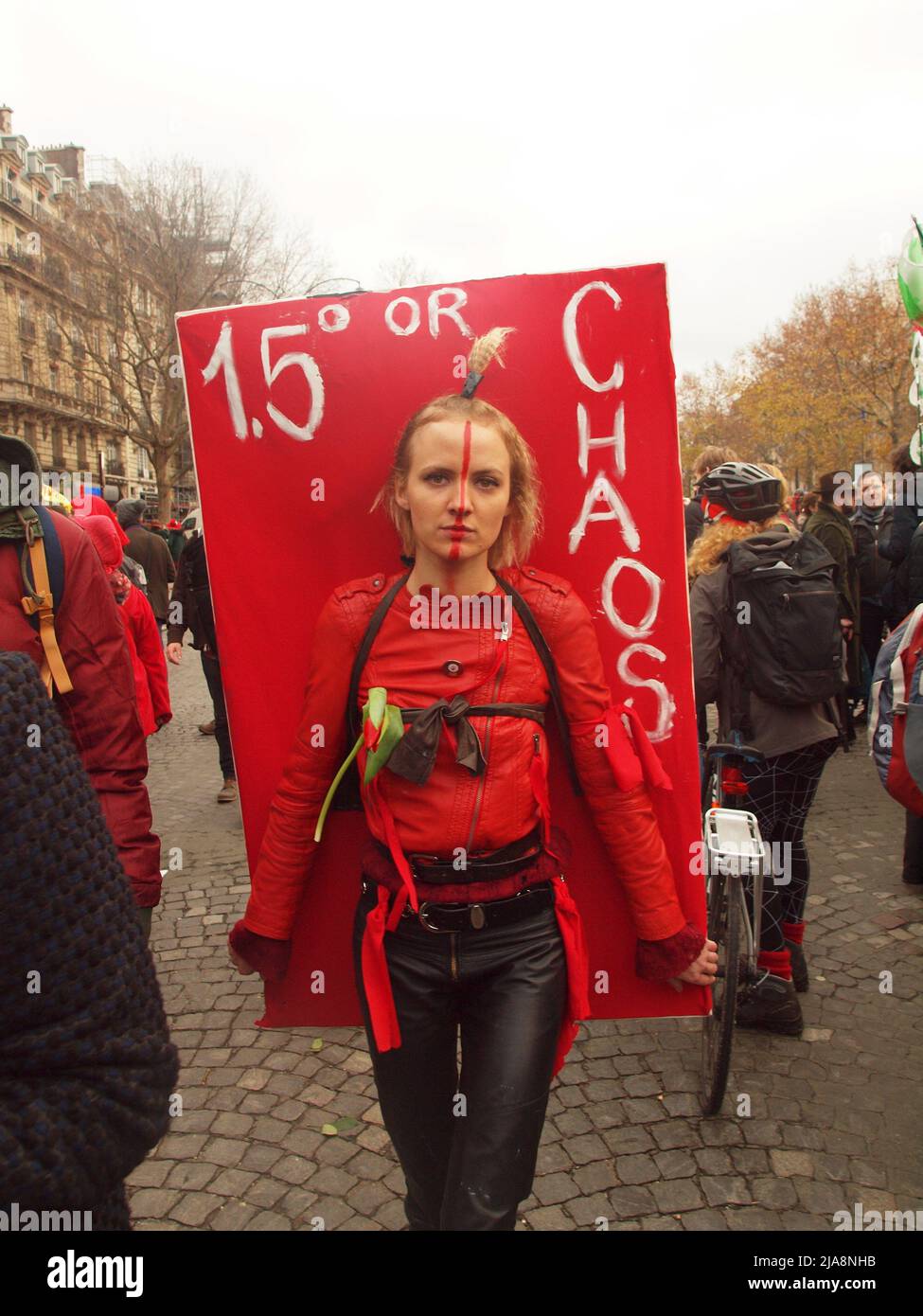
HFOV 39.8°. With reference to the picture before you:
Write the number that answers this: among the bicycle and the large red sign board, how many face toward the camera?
1

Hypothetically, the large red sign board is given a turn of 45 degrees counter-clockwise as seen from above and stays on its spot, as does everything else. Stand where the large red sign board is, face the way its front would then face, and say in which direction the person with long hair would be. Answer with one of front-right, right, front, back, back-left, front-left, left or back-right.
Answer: left

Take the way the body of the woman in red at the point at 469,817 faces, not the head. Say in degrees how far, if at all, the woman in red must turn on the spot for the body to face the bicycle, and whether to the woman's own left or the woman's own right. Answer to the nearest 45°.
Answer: approximately 135° to the woman's own left

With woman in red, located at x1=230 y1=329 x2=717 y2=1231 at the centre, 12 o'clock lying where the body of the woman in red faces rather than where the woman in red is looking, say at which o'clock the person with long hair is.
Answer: The person with long hair is roughly at 7 o'clock from the woman in red.

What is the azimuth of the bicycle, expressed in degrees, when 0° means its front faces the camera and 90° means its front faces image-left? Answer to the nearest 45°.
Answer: approximately 180°

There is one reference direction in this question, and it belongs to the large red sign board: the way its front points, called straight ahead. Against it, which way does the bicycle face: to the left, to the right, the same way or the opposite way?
the opposite way

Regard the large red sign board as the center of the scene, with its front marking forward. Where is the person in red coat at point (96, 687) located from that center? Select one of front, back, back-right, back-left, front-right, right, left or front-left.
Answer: right

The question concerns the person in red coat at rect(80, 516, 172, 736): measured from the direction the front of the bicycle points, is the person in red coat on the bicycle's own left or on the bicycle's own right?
on the bicycle's own left

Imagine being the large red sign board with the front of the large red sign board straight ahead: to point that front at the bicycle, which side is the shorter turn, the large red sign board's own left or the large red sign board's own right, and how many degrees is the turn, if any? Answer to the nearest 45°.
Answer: approximately 135° to the large red sign board's own left

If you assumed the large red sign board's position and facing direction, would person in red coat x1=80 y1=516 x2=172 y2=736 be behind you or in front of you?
behind
